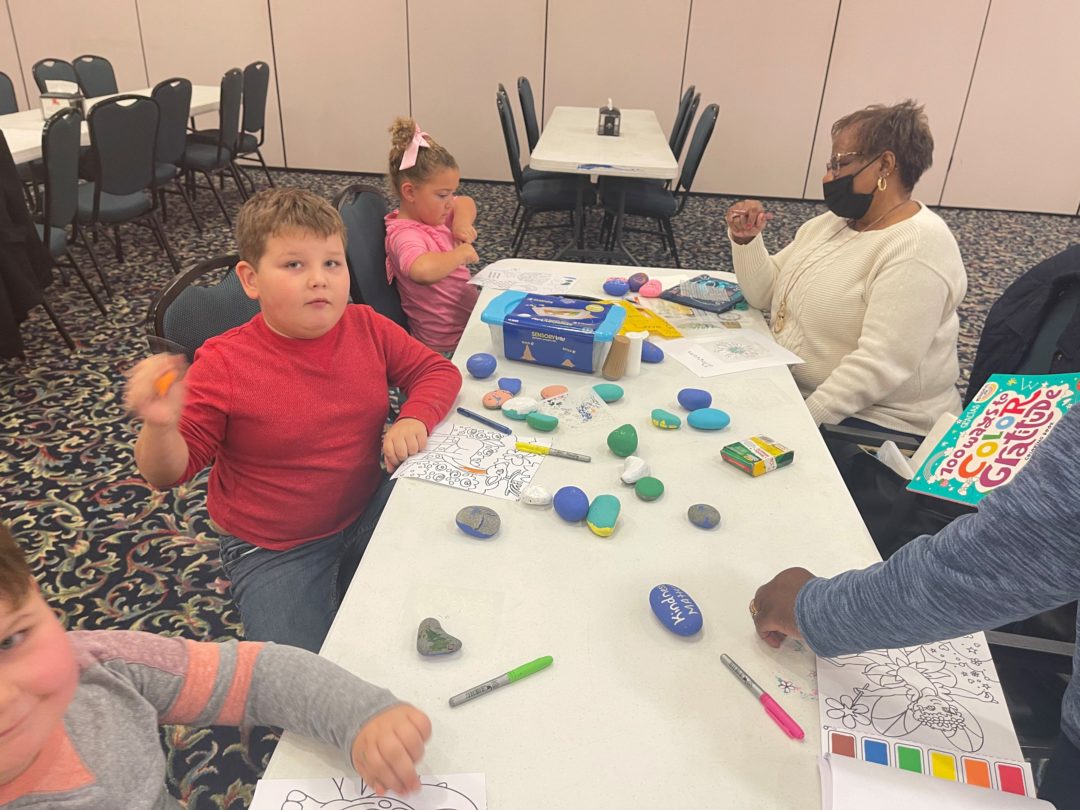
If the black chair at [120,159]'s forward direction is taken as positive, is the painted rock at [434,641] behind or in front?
behind

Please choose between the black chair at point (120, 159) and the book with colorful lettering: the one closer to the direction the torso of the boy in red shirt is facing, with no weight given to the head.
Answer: the book with colorful lettering

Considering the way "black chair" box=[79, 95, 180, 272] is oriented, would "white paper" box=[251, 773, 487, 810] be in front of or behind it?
behind

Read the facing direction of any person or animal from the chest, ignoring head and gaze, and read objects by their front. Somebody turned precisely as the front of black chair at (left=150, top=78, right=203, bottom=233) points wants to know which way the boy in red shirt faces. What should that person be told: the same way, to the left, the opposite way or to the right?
the opposite way

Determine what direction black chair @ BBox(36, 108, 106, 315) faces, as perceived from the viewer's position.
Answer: facing away from the viewer and to the left of the viewer

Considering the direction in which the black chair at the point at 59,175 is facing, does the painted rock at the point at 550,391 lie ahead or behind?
behind
